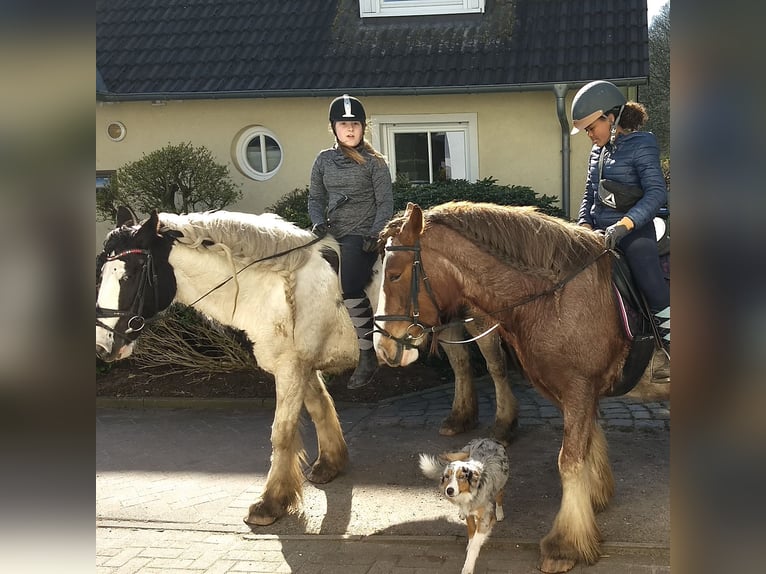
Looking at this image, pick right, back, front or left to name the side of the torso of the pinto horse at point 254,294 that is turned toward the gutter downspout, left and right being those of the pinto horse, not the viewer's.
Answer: back

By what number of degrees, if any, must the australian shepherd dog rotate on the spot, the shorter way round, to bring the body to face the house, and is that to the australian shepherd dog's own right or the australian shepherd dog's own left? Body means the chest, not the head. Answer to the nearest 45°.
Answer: approximately 135° to the australian shepherd dog's own right

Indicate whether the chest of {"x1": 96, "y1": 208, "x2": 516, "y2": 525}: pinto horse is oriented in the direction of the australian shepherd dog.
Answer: no

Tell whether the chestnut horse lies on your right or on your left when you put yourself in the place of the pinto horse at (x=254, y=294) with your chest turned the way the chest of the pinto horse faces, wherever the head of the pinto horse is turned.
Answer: on your left

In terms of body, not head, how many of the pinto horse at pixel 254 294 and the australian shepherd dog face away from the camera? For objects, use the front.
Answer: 0

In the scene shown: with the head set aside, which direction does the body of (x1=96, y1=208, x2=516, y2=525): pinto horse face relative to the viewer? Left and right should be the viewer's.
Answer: facing the viewer and to the left of the viewer

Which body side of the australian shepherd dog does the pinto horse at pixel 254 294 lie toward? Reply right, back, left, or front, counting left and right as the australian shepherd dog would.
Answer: right

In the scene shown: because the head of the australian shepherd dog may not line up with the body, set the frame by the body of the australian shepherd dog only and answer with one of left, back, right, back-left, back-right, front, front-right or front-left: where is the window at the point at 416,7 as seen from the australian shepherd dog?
back-right
